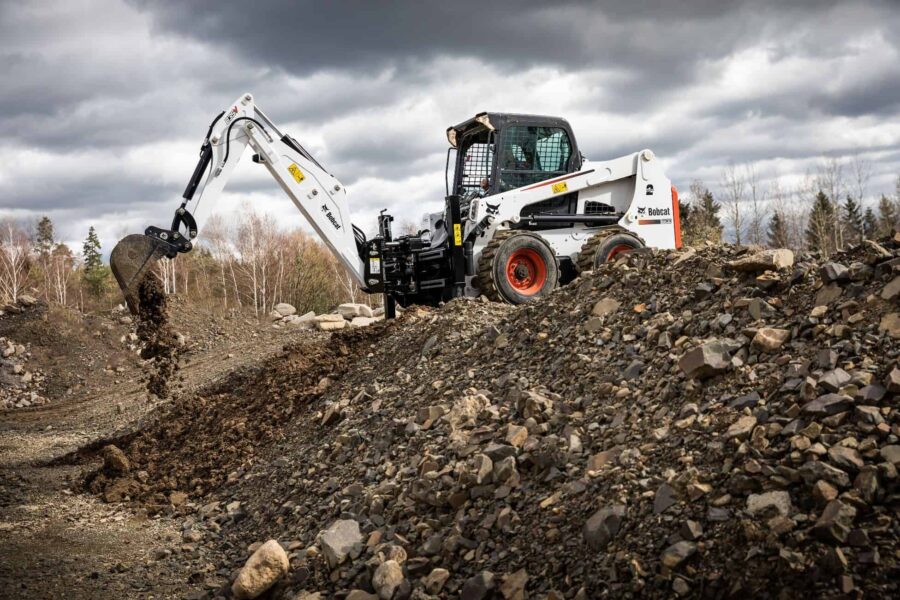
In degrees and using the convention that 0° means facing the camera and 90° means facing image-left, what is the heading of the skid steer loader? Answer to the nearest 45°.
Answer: approximately 45°

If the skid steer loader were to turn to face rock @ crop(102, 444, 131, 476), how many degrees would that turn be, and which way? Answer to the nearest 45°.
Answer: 0° — it already faces it

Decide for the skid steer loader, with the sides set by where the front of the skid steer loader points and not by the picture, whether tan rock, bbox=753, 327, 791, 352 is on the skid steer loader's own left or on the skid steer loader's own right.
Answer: on the skid steer loader's own left

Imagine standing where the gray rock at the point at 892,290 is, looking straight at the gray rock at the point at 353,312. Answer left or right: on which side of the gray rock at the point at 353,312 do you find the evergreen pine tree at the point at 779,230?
right

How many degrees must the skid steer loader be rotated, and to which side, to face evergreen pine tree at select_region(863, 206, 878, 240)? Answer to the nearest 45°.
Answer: approximately 180°
